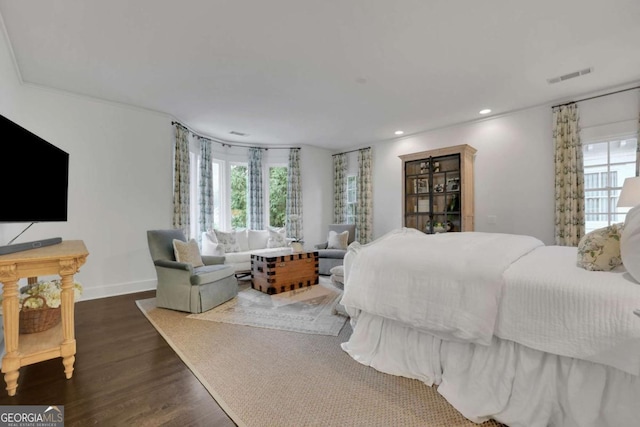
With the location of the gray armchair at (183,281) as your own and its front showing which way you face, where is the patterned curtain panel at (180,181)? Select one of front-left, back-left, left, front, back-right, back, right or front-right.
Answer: back-left

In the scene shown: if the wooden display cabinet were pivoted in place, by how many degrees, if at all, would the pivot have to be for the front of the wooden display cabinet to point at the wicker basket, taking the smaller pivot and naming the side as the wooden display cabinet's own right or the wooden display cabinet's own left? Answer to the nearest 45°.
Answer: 0° — it already faces it

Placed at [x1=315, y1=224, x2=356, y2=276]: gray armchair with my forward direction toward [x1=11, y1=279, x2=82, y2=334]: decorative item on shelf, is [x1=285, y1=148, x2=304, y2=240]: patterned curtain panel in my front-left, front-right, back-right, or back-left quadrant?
back-right

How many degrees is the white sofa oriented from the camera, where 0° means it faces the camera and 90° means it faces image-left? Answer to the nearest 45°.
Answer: approximately 0°

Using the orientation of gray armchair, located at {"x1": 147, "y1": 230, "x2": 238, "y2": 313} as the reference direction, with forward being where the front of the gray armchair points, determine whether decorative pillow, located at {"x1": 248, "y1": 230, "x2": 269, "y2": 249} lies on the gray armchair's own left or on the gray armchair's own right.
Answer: on the gray armchair's own left

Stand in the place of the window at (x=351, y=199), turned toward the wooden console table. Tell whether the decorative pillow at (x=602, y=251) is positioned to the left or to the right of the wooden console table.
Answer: left

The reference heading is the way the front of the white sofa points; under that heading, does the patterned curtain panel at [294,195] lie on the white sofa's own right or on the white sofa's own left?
on the white sofa's own left

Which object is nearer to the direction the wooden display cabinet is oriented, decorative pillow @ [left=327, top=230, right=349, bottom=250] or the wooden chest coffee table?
the wooden chest coffee table

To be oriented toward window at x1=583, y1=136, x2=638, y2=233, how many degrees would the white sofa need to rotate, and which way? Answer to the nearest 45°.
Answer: approximately 45° to its left

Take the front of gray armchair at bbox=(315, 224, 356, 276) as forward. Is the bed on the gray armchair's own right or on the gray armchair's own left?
on the gray armchair's own left

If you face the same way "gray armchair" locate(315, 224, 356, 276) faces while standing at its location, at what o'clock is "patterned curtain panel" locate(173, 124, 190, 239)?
The patterned curtain panel is roughly at 1 o'clock from the gray armchair.
